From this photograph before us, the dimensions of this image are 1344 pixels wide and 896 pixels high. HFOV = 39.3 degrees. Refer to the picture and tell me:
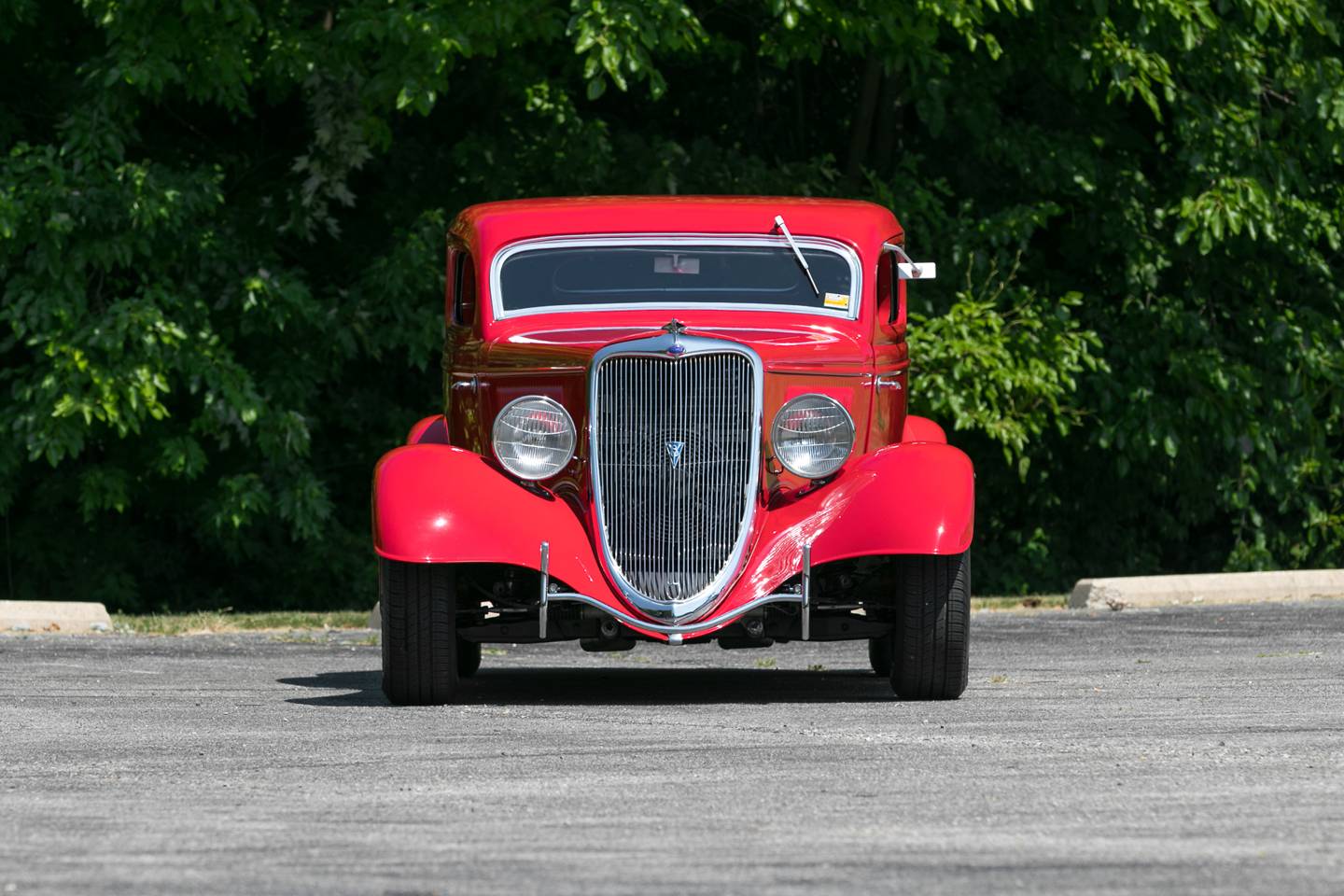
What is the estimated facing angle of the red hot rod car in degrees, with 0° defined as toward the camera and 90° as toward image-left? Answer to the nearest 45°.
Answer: approximately 0°
